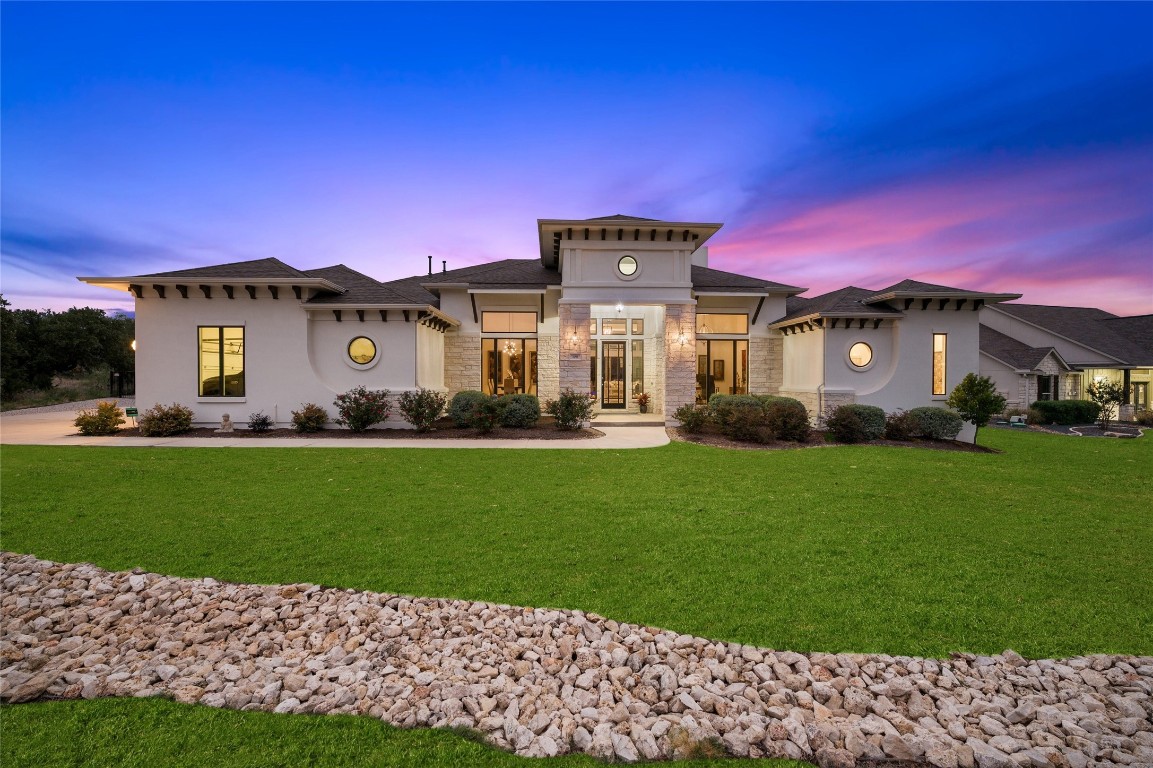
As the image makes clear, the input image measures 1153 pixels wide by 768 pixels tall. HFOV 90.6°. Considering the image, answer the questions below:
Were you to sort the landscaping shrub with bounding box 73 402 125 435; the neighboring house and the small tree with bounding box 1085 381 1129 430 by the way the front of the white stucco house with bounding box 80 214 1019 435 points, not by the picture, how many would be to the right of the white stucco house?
1

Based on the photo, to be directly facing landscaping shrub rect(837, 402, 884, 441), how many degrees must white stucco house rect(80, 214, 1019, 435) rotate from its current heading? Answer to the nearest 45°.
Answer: approximately 90° to its left

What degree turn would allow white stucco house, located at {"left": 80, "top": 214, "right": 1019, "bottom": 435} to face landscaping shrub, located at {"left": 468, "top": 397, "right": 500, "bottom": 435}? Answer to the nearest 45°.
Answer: approximately 45° to its right

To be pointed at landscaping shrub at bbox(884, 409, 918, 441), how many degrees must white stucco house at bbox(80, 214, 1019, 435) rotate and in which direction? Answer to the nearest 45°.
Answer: approximately 90° to its left

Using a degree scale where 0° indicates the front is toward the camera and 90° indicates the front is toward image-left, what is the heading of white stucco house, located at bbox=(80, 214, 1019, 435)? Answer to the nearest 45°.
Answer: approximately 0°

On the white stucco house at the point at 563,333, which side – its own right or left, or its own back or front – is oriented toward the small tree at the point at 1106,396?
left

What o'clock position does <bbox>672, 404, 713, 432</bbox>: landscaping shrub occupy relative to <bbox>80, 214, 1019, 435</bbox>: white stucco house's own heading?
The landscaping shrub is roughly at 10 o'clock from the white stucco house.

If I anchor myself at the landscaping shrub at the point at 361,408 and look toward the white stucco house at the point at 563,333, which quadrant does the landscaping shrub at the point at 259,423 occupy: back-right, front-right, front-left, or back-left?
back-left
